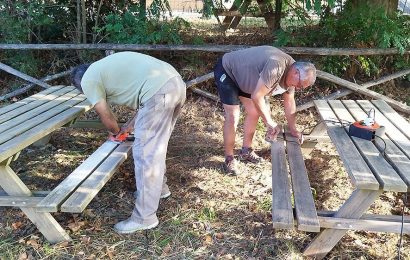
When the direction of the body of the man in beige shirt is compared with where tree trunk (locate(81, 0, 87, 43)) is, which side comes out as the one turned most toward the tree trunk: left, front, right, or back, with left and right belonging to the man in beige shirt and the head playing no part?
right

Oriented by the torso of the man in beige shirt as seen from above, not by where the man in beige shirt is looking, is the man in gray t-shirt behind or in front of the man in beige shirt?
behind

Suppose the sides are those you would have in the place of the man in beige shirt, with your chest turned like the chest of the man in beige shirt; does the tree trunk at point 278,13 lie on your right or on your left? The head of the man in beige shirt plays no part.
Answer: on your right

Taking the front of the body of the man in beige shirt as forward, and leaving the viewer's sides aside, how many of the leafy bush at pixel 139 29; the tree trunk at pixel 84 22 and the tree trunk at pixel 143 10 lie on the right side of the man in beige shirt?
3

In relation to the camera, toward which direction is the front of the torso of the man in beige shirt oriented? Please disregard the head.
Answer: to the viewer's left

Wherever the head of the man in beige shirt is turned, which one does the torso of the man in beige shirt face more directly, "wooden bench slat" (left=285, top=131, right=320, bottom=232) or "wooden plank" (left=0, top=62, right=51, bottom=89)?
the wooden plank

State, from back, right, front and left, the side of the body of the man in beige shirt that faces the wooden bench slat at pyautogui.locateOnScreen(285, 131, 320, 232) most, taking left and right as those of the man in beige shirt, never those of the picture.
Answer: back

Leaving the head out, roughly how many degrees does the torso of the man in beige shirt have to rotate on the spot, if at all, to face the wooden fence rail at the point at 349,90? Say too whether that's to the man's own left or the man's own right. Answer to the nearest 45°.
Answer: approximately 135° to the man's own right

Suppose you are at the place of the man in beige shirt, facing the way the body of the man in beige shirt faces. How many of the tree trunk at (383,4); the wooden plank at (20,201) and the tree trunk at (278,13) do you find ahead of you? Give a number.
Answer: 1
